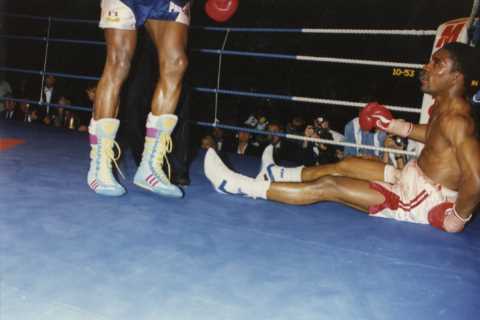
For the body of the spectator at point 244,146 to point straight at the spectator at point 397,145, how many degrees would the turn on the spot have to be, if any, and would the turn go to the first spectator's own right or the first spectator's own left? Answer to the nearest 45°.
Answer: approximately 45° to the first spectator's own left

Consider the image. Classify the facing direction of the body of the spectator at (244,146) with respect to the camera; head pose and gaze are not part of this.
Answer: toward the camera
